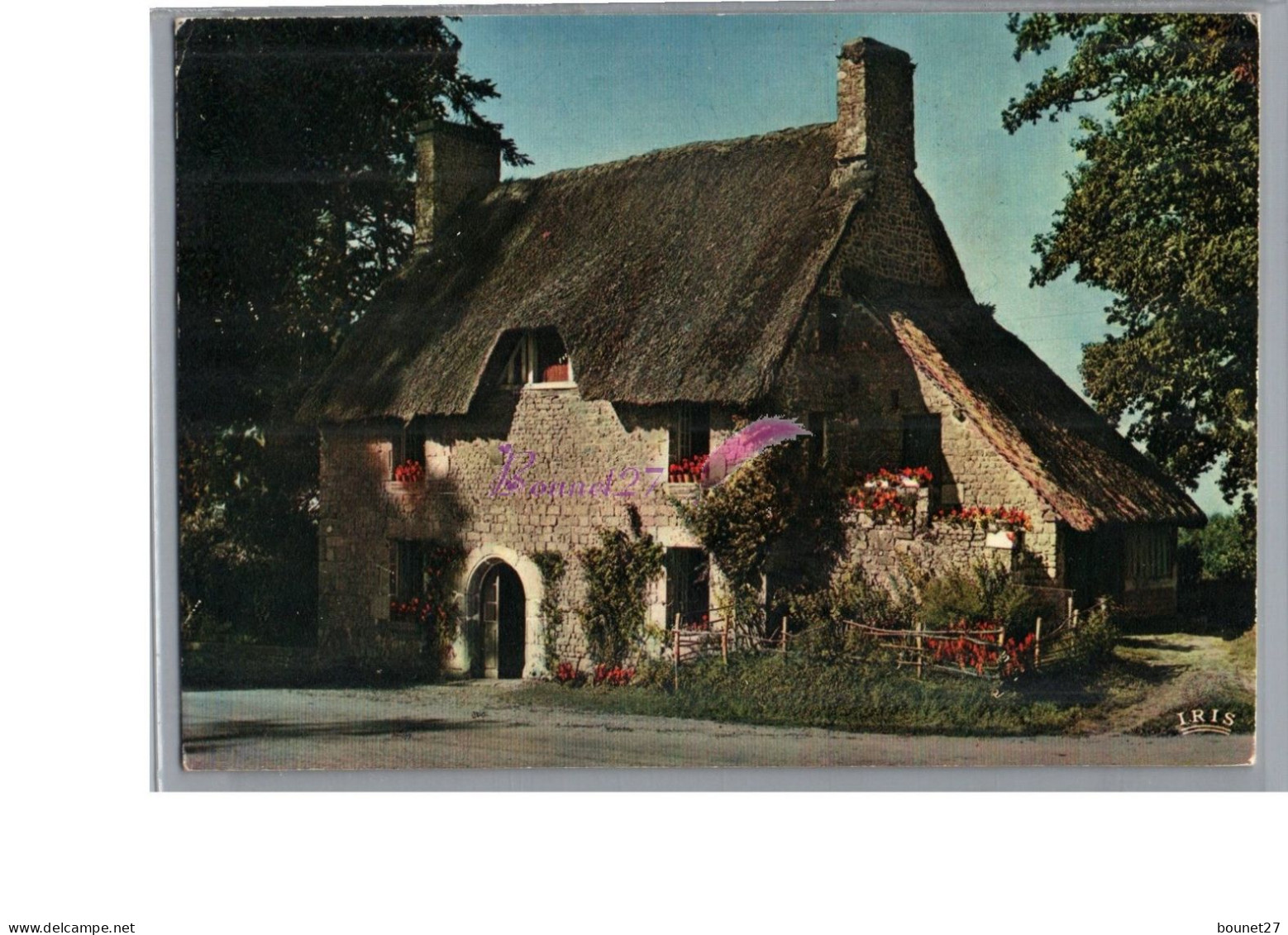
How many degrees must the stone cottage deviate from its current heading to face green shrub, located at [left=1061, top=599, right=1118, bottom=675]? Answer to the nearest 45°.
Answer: approximately 135° to its left
